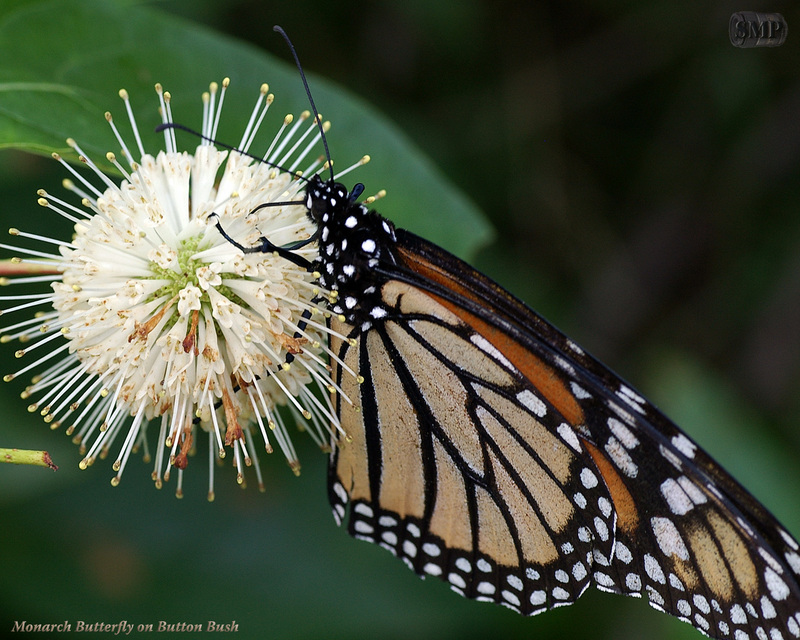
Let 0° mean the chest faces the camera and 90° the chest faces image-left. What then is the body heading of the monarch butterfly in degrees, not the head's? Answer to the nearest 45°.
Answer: approximately 90°
